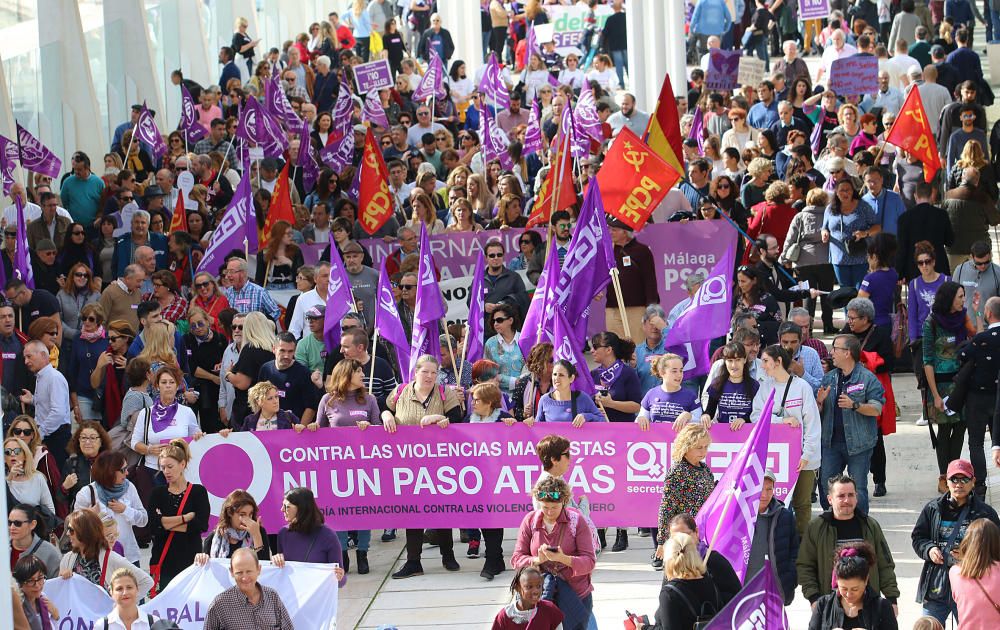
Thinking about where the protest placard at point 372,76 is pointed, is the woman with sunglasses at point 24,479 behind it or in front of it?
in front

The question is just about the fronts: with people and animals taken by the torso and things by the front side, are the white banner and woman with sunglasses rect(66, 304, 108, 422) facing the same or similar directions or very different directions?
same or similar directions

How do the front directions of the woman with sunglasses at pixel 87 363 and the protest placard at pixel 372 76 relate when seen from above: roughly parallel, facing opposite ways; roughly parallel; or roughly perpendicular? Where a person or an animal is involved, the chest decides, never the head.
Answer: roughly parallel

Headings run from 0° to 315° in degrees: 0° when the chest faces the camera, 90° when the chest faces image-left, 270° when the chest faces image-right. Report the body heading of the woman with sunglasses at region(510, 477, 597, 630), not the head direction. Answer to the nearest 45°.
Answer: approximately 45°

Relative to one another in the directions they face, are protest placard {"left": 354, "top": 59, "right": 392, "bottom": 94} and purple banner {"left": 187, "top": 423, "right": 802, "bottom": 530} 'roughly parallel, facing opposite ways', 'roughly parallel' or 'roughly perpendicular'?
roughly parallel

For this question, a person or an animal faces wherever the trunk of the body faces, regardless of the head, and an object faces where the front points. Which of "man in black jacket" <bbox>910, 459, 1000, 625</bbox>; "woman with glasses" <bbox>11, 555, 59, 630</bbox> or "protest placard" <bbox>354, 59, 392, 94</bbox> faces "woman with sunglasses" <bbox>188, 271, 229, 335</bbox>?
the protest placard

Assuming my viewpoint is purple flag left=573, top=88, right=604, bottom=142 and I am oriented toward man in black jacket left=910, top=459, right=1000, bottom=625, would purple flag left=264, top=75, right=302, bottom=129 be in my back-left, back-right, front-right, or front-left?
back-right

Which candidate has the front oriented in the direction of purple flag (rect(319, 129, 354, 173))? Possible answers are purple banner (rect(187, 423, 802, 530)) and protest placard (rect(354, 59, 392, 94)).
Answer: the protest placard

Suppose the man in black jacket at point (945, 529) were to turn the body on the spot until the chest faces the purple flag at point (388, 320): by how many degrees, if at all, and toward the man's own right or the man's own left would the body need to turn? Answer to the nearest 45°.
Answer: approximately 135° to the man's own right

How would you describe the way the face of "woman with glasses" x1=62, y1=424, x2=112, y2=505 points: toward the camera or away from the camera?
toward the camera

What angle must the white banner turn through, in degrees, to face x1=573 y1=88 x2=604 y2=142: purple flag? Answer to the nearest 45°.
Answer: approximately 135° to its left

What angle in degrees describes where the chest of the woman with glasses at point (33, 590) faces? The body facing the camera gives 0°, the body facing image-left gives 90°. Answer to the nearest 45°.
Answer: approximately 315°

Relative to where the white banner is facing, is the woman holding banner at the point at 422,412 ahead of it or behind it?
behind

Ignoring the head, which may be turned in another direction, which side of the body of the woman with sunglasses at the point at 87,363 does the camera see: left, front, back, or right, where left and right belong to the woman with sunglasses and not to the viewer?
front

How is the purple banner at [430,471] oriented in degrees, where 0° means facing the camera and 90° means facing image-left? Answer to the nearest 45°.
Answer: approximately 0°

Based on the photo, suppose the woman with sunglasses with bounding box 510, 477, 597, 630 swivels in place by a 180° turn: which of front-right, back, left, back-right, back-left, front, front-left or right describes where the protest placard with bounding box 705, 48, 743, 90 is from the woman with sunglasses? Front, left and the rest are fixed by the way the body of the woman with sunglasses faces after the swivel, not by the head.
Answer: front-left

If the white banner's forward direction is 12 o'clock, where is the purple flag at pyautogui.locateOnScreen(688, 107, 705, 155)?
The purple flag is roughly at 7 o'clock from the white banner.

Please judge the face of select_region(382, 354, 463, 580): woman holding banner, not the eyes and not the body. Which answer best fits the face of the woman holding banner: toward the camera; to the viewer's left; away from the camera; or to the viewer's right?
toward the camera
